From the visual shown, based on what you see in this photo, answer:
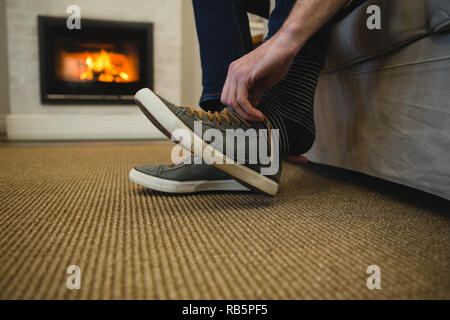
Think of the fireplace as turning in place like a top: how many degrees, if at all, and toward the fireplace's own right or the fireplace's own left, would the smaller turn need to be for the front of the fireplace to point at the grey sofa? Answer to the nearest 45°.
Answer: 0° — it already faces it

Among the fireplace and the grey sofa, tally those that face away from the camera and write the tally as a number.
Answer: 0

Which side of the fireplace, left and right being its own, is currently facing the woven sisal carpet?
front

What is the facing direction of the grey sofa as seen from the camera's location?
facing the viewer and to the left of the viewer

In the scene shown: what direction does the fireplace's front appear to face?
toward the camera

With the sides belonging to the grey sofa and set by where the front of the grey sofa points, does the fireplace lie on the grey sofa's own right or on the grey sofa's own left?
on the grey sofa's own right
